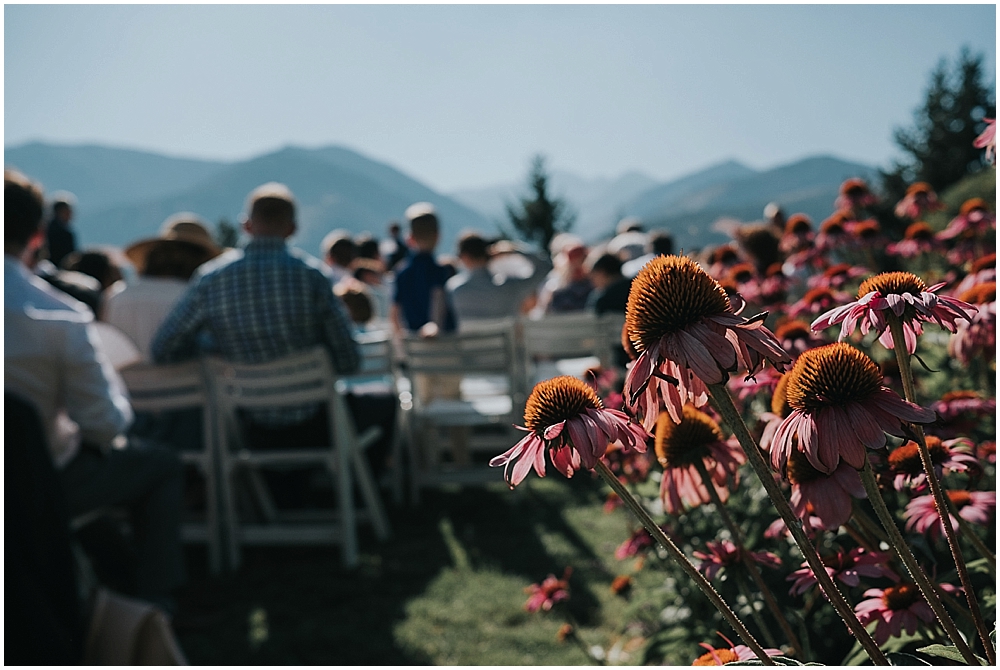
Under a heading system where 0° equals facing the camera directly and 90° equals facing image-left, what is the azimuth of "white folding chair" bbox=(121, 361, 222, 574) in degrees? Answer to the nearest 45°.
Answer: approximately 180°

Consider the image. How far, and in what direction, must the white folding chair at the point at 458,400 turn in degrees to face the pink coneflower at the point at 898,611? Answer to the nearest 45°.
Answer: approximately 180°

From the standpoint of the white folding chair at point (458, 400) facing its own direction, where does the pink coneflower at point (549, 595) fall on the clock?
The pink coneflower is roughly at 6 o'clock from the white folding chair.

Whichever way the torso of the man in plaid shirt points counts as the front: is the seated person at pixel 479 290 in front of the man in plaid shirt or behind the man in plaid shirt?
in front

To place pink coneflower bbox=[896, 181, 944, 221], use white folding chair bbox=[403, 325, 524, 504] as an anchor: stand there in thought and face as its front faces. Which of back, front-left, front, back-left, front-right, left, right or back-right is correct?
right

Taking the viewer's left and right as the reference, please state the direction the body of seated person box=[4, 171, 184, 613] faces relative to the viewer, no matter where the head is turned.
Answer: facing away from the viewer and to the right of the viewer

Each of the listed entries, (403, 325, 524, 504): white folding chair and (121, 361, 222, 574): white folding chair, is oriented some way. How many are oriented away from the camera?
2

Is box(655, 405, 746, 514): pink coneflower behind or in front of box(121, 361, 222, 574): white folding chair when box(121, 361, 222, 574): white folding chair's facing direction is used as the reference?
behind

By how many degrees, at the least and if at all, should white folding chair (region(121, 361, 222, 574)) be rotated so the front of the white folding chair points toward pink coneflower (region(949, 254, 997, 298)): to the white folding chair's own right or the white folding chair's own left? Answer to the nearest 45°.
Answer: approximately 135° to the white folding chair's own right

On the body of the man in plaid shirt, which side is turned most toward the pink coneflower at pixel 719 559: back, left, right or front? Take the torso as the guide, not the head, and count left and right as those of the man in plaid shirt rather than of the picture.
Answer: back

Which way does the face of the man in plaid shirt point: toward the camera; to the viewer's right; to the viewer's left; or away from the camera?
away from the camera

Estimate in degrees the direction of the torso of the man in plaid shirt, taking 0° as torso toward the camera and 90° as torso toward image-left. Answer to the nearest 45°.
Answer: approximately 180°

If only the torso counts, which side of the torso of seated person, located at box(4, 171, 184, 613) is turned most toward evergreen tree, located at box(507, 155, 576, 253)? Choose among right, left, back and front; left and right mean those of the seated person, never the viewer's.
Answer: front

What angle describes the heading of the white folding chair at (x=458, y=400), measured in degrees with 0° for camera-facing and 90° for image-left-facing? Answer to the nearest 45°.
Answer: approximately 180°
